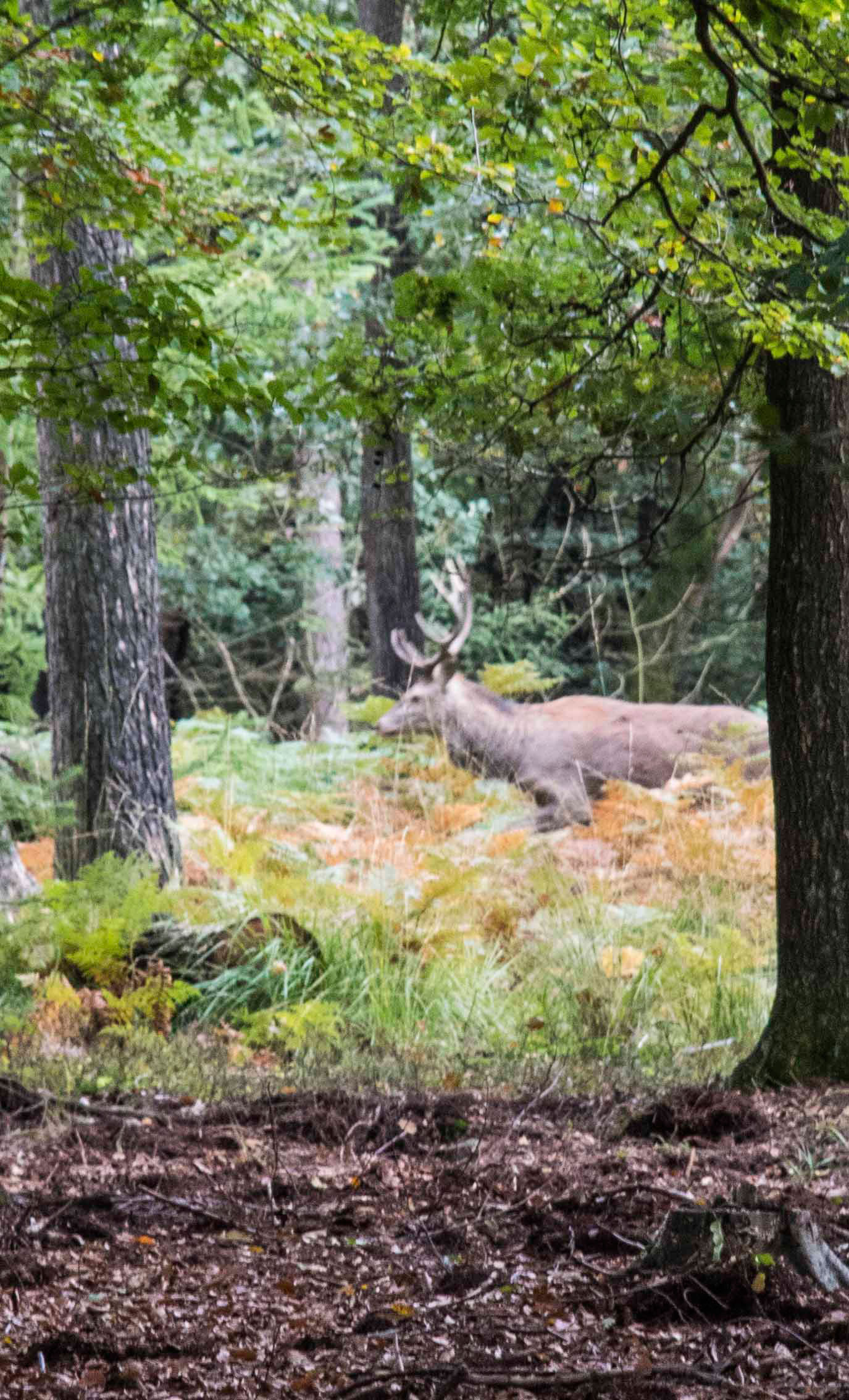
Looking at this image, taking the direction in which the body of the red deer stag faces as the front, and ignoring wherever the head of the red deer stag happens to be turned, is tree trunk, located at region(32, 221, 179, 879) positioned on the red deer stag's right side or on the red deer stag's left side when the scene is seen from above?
on the red deer stag's left side

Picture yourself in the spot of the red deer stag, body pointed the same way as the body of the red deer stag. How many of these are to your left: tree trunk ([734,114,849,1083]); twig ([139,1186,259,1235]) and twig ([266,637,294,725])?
2

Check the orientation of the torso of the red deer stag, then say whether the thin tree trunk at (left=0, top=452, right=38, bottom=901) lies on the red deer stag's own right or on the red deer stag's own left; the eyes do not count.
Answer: on the red deer stag's own left

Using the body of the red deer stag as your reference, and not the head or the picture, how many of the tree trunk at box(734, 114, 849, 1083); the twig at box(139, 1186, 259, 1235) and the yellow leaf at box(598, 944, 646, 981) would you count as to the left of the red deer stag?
3

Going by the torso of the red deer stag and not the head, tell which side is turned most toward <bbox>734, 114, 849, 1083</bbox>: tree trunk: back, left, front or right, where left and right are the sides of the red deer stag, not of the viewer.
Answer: left

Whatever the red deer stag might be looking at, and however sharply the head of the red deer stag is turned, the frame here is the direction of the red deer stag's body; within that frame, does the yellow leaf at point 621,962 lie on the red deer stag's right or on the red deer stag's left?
on the red deer stag's left

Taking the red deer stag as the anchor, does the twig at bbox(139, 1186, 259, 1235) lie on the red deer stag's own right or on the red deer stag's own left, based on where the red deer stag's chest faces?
on the red deer stag's own left

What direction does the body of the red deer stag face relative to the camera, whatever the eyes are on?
to the viewer's left
